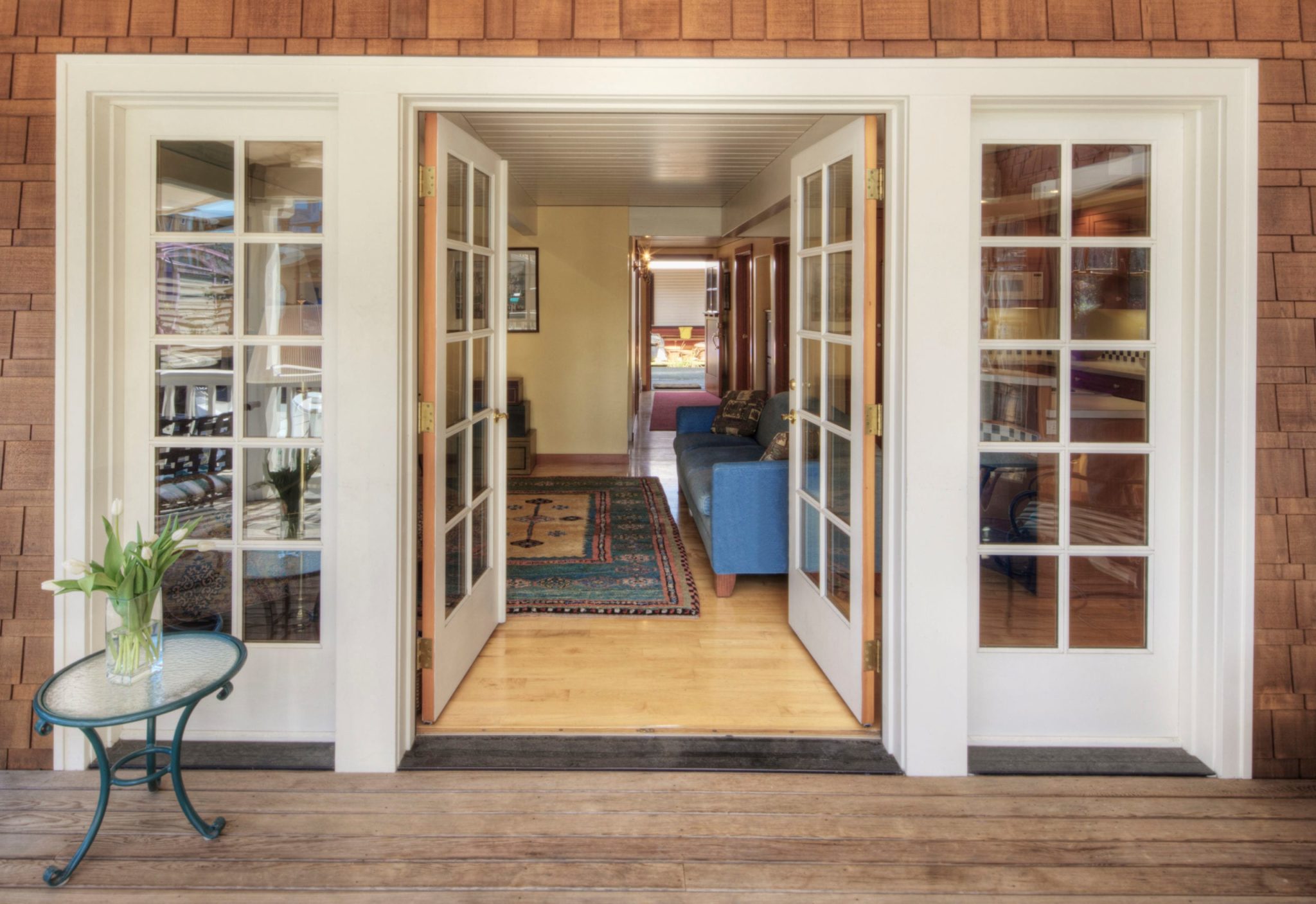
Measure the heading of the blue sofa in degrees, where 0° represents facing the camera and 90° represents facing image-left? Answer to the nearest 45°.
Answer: approximately 90°

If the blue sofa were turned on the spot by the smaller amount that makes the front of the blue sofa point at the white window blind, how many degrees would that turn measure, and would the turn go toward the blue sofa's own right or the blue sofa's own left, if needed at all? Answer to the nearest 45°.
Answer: approximately 90° to the blue sofa's own right

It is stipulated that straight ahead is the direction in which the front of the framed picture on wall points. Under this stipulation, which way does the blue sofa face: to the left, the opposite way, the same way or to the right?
to the right

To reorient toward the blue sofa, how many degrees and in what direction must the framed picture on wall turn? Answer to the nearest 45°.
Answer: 0° — it already faces it

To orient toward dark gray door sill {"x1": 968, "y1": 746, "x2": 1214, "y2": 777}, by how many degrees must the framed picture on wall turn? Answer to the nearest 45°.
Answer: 0° — it already faces it

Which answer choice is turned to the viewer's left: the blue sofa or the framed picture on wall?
the blue sofa

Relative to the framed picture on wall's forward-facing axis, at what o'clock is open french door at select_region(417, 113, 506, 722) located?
The open french door is roughly at 12 o'clock from the framed picture on wall.

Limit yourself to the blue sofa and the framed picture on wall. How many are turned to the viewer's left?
1

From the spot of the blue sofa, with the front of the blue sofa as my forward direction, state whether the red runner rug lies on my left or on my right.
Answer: on my right
